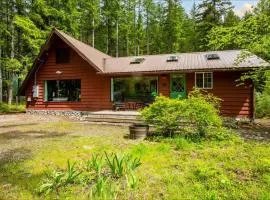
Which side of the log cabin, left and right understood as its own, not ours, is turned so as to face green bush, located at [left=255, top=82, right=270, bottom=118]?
left

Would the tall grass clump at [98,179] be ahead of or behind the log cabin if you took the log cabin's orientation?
ahead

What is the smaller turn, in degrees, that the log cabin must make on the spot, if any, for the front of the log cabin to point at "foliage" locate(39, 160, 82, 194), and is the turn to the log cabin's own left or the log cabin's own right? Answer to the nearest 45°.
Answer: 0° — it already faces it

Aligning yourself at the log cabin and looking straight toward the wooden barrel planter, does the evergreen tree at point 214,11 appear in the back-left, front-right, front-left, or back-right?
back-left

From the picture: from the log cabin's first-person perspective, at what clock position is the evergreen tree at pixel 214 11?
The evergreen tree is roughly at 7 o'clock from the log cabin.

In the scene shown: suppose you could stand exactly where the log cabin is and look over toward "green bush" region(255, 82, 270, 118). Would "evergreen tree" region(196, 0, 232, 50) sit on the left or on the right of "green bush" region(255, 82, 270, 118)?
left

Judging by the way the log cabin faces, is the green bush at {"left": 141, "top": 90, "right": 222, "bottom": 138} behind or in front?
in front

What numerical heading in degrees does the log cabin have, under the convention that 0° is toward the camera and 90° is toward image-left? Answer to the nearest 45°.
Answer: approximately 0°
